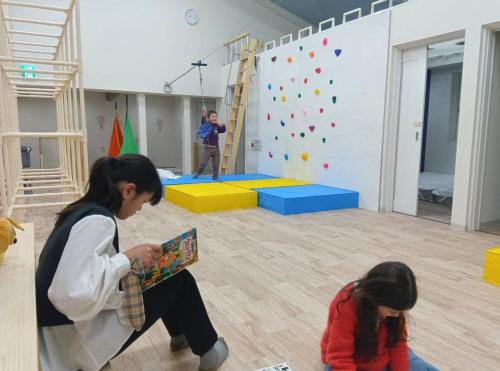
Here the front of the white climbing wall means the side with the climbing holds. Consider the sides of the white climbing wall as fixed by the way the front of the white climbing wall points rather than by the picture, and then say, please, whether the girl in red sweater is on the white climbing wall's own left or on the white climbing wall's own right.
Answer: on the white climbing wall's own left

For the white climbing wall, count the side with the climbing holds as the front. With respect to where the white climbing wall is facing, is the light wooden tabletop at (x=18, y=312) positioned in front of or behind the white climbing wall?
in front

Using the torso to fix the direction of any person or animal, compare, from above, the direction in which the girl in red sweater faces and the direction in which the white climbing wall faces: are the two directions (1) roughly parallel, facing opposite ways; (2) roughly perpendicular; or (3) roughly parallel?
roughly perpendicular

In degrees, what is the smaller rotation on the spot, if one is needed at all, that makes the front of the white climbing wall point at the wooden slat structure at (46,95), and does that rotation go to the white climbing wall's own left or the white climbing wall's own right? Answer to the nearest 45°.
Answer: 0° — it already faces it

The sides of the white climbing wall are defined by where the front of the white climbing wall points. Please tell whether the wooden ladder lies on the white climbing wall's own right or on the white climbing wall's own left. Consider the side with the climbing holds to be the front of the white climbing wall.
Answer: on the white climbing wall's own right

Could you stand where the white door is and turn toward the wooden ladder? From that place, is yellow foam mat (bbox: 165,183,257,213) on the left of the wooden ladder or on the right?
left

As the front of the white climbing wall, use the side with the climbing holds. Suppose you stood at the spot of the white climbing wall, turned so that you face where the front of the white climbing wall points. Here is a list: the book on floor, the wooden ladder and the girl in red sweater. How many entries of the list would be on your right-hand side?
1

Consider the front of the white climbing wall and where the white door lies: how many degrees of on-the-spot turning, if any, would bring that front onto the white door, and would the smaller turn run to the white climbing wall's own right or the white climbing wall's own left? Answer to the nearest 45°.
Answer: approximately 90° to the white climbing wall's own left

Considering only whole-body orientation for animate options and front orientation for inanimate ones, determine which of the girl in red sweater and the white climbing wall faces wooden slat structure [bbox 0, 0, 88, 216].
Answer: the white climbing wall
